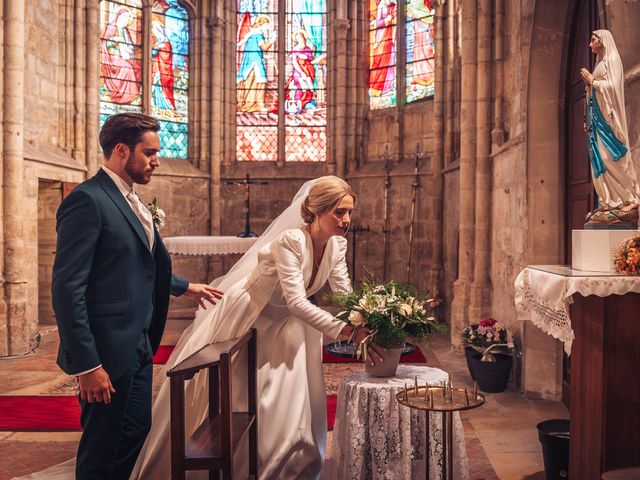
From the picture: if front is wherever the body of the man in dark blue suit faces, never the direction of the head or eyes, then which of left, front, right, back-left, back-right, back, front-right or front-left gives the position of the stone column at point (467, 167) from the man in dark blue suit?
left

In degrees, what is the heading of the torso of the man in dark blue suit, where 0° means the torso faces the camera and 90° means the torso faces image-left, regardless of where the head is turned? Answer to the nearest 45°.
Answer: approximately 315°

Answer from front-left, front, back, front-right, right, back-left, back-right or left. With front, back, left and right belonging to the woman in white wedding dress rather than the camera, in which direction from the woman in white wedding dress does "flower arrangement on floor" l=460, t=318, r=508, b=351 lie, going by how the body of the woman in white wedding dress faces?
left

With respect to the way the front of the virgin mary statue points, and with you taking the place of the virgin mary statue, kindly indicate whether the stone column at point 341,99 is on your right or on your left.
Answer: on your right

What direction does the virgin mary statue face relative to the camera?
to the viewer's left

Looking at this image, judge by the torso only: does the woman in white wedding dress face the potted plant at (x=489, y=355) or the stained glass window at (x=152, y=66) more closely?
the potted plant

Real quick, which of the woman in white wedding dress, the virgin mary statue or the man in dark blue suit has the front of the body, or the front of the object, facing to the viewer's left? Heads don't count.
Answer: the virgin mary statue

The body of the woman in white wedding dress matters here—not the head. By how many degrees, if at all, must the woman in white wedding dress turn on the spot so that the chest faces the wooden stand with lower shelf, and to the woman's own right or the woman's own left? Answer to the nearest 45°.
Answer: approximately 90° to the woman's own right

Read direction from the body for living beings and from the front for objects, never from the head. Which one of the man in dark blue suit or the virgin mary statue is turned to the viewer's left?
the virgin mary statue

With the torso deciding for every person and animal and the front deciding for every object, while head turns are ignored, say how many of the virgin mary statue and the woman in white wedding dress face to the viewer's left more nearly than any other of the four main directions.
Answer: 1

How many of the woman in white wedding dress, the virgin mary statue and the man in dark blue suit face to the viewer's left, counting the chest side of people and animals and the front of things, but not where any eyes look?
1

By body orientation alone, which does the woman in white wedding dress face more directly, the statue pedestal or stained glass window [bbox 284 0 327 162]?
the statue pedestal

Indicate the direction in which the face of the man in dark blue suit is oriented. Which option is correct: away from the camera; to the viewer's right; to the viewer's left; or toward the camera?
to the viewer's right

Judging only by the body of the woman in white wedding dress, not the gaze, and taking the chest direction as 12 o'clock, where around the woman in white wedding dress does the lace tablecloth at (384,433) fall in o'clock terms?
The lace tablecloth is roughly at 12 o'clock from the woman in white wedding dress.

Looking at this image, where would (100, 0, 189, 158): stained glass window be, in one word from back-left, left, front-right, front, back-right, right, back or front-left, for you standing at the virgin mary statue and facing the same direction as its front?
front-right

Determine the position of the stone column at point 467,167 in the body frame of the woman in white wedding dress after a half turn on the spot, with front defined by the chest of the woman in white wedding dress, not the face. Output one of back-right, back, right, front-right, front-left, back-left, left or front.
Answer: right

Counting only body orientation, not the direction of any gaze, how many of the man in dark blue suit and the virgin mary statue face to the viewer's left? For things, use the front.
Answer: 1

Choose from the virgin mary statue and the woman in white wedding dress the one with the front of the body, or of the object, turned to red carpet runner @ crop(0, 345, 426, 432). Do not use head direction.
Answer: the virgin mary statue
